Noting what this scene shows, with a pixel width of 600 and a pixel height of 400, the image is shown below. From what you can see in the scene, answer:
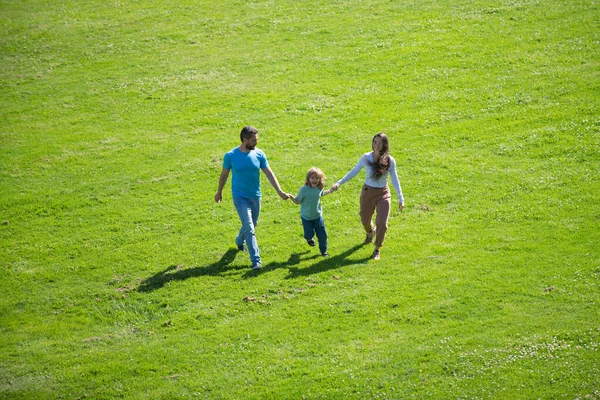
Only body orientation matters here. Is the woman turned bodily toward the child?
no

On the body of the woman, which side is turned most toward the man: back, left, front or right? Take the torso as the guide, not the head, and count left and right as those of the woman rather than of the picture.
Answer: right

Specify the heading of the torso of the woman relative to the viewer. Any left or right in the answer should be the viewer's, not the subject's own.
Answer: facing the viewer

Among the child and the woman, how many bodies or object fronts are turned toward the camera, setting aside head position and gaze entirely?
2

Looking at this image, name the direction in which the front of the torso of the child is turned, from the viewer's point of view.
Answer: toward the camera

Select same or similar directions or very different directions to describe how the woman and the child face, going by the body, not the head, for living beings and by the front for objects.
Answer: same or similar directions

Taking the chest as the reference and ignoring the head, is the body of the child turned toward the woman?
no

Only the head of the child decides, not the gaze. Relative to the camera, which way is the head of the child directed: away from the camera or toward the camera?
toward the camera

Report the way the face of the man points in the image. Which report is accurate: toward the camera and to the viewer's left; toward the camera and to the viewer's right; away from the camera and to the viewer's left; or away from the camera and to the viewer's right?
toward the camera and to the viewer's right

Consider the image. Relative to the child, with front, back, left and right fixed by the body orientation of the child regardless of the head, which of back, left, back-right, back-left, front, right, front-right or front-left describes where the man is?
right
